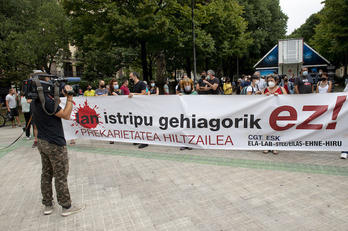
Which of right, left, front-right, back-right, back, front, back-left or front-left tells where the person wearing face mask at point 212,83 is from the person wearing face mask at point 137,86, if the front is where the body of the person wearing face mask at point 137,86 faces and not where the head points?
back-left

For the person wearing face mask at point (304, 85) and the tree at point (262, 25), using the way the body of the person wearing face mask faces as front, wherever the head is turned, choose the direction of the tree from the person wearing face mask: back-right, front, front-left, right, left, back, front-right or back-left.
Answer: back

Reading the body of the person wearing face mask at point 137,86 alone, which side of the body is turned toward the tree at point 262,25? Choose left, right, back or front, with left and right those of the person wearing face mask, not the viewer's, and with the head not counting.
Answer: back

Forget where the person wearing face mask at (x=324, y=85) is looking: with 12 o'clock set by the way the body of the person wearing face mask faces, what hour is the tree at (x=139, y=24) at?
The tree is roughly at 4 o'clock from the person wearing face mask.

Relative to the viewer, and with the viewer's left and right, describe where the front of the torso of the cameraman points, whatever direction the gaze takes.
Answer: facing away from the viewer and to the right of the viewer

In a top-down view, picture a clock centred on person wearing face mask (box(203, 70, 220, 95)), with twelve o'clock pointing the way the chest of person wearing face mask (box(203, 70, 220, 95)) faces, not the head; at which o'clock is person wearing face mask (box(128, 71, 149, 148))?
person wearing face mask (box(128, 71, 149, 148)) is roughly at 1 o'clock from person wearing face mask (box(203, 70, 220, 95)).
